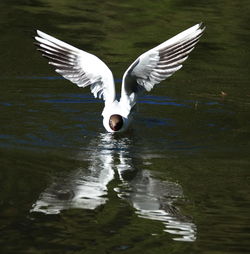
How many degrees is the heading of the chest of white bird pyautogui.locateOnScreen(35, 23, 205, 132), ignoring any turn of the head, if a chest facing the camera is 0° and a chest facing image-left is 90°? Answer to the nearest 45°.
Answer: approximately 0°
